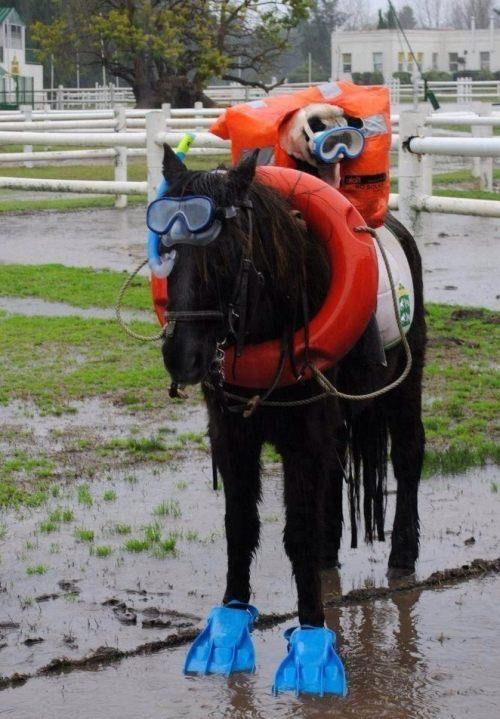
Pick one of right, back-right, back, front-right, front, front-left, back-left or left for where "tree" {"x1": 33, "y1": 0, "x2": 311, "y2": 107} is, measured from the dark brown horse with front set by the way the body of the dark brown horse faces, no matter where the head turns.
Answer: back-right

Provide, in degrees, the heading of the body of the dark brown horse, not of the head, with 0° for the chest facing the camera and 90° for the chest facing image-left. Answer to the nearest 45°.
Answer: approximately 45°
